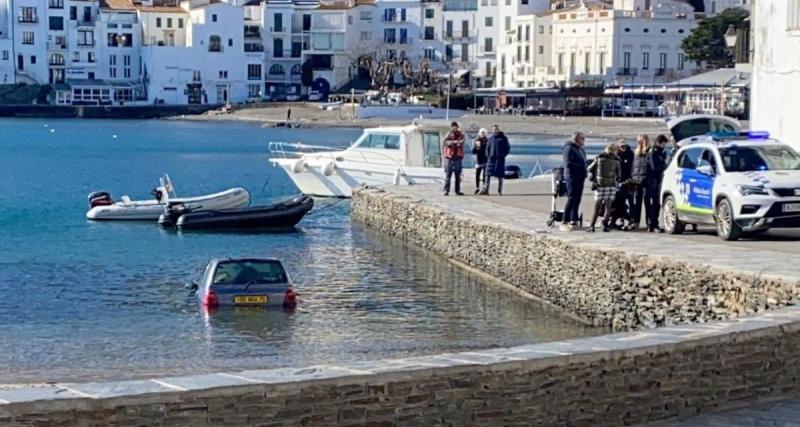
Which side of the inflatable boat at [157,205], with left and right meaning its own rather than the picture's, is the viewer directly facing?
right

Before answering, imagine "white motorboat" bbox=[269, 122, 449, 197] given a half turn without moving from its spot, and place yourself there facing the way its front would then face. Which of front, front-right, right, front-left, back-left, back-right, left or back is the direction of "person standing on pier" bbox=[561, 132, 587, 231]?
right

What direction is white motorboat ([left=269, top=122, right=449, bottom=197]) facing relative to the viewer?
to the viewer's left

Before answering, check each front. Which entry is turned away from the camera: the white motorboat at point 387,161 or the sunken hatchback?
the sunken hatchback

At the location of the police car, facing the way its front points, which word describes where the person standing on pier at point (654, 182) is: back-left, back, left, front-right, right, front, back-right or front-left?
back

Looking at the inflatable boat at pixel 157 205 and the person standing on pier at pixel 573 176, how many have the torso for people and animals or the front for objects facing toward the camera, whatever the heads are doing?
0

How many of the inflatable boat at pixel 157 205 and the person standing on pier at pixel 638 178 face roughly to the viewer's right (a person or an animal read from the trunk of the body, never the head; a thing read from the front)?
1

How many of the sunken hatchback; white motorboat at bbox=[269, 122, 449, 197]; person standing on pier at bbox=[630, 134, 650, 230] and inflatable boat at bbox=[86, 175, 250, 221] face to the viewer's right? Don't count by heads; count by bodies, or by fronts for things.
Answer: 1

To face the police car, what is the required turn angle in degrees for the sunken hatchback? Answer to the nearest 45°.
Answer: approximately 90° to its right

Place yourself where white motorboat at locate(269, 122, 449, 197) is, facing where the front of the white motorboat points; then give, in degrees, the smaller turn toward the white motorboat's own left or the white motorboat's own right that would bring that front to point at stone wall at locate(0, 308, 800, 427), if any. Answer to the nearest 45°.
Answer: approximately 90° to the white motorboat's own left

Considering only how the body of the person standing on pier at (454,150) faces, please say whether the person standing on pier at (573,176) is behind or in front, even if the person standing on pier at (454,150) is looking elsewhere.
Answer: in front
